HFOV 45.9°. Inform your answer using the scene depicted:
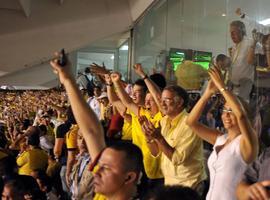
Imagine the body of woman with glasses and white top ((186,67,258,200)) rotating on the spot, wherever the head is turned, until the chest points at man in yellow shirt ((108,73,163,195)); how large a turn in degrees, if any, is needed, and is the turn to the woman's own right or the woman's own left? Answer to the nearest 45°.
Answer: approximately 90° to the woman's own right

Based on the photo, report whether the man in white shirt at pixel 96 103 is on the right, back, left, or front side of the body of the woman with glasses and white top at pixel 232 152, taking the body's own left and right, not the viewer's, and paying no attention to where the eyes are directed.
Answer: right

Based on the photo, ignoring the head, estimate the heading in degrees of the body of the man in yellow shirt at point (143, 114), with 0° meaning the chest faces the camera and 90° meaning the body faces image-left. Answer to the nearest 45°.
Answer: approximately 45°

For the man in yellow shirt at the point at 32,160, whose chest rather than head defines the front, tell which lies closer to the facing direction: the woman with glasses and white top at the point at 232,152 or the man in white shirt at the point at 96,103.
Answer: the man in white shirt

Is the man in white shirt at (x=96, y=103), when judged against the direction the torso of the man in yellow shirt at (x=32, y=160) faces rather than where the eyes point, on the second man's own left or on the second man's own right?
on the second man's own right

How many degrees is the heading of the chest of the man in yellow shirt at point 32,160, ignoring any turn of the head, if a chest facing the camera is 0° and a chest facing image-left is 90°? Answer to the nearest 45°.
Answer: approximately 135°

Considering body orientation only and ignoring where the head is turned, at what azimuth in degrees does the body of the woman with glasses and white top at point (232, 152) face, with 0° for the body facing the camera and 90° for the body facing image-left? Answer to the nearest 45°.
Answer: approximately 45°

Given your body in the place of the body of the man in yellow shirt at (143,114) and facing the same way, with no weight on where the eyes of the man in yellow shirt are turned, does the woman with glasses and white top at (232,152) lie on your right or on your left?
on your left
